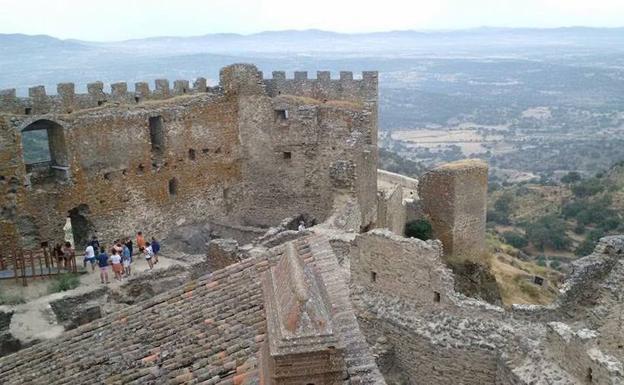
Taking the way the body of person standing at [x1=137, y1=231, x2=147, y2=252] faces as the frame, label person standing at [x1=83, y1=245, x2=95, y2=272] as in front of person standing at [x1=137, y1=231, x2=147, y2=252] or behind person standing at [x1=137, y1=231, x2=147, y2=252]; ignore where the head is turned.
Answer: in front

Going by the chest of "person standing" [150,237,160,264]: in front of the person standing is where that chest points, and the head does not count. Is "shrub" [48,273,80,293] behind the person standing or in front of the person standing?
in front

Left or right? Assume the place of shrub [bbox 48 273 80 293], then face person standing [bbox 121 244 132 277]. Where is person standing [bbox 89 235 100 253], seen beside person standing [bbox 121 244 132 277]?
left

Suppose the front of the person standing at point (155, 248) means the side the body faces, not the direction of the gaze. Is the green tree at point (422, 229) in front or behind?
behind

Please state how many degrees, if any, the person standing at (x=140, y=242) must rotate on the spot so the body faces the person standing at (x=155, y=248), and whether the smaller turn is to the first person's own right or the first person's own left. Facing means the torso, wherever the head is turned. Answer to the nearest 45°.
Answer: approximately 135° to the first person's own left
